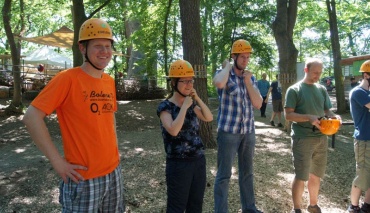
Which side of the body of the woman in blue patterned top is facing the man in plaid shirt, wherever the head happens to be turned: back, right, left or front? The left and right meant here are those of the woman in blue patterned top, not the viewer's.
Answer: left

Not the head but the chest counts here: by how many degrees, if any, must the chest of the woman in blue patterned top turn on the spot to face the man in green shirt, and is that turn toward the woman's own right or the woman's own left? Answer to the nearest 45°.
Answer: approximately 90° to the woman's own left

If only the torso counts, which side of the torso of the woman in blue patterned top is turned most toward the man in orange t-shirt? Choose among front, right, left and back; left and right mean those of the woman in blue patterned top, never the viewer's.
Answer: right

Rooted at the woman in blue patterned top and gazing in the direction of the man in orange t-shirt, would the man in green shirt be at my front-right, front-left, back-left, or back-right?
back-left

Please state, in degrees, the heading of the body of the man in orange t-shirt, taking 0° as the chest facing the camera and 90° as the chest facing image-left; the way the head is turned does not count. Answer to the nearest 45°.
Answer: approximately 315°

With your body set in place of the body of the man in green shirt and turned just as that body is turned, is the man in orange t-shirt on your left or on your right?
on your right

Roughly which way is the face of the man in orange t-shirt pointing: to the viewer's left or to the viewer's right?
to the viewer's right

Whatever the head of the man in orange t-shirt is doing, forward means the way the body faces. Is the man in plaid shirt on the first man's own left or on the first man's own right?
on the first man's own left

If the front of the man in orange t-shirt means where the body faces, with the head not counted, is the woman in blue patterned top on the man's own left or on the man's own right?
on the man's own left
